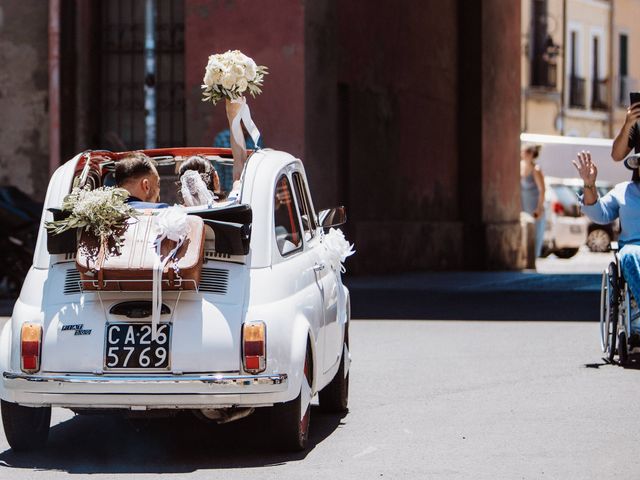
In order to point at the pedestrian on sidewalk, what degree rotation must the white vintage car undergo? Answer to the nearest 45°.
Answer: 0° — it already faces them

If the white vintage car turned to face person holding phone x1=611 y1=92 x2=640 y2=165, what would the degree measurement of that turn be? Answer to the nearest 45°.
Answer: approximately 45° to its right

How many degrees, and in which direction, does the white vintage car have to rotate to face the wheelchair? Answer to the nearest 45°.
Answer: approximately 45° to its right

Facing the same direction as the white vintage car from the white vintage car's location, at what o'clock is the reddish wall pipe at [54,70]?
The reddish wall pipe is roughly at 12 o'clock from the white vintage car.

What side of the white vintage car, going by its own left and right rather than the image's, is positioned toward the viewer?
back
